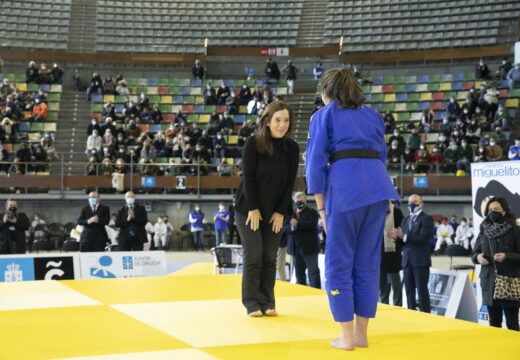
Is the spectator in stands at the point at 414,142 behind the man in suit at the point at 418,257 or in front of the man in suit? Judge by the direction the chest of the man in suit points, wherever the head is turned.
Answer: behind

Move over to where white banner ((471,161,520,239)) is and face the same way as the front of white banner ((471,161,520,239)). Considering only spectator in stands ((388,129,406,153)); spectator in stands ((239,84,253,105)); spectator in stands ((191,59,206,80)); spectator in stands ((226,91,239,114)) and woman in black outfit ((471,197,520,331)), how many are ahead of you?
1

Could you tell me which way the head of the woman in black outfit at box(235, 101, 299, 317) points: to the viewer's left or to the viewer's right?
to the viewer's right

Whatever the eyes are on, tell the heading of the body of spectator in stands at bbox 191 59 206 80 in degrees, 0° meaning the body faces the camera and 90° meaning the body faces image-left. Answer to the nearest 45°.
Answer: approximately 0°

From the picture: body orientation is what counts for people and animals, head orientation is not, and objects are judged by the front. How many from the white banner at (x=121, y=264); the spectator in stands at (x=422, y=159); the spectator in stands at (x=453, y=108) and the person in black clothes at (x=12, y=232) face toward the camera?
4

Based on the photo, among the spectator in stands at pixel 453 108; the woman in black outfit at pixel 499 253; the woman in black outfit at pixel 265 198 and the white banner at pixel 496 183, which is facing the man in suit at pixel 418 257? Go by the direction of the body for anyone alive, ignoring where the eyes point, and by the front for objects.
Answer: the spectator in stands

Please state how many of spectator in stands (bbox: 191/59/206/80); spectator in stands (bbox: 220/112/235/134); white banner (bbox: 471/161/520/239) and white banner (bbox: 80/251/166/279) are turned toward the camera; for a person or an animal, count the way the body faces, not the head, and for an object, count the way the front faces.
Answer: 4

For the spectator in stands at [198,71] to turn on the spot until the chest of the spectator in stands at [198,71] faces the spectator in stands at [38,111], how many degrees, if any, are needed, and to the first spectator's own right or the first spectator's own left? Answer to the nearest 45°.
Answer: approximately 45° to the first spectator's own right

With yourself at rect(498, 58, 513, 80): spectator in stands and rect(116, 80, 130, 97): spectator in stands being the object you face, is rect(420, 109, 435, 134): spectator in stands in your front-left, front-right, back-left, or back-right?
front-left

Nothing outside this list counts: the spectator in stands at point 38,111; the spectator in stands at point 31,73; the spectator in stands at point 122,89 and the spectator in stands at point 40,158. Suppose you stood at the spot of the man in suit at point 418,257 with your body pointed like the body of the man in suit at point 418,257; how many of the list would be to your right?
4

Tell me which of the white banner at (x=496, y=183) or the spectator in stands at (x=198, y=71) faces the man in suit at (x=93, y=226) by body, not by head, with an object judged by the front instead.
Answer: the spectator in stands

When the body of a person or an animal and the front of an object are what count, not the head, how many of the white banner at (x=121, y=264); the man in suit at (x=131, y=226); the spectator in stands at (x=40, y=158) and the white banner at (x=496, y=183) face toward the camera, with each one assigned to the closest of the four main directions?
4

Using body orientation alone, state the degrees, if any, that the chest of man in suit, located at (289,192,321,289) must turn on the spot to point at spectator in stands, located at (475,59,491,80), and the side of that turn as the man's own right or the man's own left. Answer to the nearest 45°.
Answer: approximately 135° to the man's own right

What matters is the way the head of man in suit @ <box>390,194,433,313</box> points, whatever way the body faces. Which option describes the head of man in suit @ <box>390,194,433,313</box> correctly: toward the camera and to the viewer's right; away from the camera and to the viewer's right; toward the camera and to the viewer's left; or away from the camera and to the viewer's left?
toward the camera and to the viewer's left

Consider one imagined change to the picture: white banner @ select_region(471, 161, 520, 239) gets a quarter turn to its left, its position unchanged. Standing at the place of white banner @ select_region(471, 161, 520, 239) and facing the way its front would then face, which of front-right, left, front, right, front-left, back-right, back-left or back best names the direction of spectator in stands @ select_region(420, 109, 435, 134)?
left

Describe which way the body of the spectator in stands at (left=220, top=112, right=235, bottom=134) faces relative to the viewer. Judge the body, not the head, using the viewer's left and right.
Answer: facing the viewer

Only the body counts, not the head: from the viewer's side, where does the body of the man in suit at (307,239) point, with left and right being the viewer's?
facing the viewer and to the left of the viewer

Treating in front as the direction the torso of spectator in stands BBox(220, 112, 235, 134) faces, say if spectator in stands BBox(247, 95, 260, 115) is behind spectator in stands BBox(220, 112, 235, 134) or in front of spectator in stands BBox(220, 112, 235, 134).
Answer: behind
